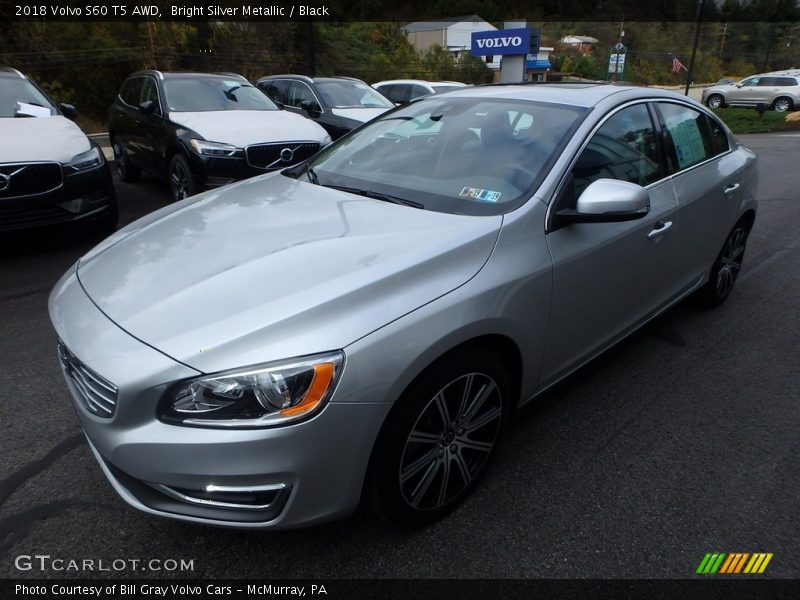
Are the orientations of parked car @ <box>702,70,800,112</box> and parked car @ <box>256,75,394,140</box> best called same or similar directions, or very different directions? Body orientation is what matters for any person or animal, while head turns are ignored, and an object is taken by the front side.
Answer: very different directions

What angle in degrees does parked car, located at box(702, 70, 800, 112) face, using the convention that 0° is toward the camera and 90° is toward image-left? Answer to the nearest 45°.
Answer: approximately 90°

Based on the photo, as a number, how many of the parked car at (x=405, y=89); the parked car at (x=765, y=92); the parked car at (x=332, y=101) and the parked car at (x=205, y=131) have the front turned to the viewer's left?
1

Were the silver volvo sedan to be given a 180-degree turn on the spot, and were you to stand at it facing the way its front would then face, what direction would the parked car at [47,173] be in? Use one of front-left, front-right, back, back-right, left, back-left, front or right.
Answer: left

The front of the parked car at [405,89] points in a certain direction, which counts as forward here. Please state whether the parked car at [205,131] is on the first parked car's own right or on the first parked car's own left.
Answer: on the first parked car's own right

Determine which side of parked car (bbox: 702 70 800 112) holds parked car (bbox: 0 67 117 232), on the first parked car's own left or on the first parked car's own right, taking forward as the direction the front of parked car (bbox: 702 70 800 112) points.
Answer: on the first parked car's own left

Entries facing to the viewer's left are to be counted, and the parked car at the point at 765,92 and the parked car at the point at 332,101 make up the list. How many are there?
1

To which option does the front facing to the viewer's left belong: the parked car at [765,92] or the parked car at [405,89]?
the parked car at [765,92]

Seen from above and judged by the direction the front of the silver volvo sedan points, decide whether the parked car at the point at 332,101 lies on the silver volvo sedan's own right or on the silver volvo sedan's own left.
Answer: on the silver volvo sedan's own right

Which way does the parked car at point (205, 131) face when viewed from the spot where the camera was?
facing the viewer and to the right of the viewer

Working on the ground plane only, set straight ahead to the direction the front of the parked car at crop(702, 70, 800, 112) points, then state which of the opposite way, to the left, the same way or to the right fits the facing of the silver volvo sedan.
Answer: to the left

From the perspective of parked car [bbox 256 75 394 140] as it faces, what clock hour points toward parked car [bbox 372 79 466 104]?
parked car [bbox 372 79 466 104] is roughly at 8 o'clock from parked car [bbox 256 75 394 140].

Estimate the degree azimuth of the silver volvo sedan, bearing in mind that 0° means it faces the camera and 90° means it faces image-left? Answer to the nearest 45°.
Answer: approximately 45°
